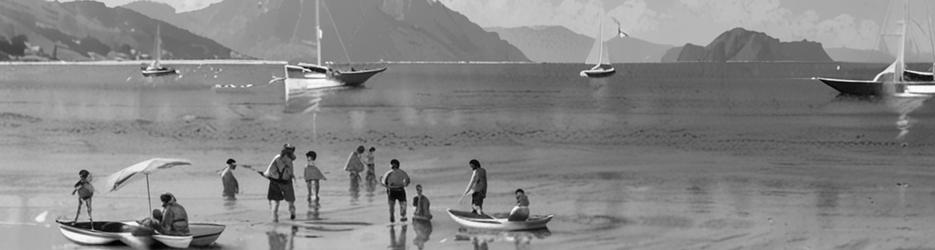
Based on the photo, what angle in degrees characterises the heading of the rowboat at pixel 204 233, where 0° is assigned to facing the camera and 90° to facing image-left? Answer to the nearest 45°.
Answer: approximately 270°

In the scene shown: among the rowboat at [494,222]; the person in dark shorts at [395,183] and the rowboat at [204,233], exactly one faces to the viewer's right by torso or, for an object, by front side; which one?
the rowboat at [204,233]

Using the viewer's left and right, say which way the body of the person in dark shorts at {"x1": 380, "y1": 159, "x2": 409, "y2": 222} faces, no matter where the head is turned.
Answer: facing away from the viewer

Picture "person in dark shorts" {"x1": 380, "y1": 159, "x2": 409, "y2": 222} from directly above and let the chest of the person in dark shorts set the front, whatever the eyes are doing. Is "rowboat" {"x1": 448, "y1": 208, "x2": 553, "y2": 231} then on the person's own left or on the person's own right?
on the person's own right

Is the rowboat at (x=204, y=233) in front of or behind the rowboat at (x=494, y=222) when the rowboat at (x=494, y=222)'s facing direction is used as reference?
in front

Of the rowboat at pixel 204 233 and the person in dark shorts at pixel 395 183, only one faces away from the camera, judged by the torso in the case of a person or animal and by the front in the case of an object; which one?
the person in dark shorts

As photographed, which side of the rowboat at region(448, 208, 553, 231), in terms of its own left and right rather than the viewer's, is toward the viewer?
left

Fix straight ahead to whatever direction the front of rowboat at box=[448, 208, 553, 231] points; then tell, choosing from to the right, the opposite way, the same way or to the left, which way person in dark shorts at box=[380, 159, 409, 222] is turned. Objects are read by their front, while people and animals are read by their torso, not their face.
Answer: to the right

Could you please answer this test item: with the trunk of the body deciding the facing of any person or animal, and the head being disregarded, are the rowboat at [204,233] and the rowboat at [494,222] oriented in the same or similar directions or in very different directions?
very different directions

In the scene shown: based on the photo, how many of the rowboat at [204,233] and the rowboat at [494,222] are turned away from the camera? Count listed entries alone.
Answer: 0

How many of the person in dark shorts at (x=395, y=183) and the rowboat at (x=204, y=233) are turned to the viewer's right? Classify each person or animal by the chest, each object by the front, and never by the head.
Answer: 1

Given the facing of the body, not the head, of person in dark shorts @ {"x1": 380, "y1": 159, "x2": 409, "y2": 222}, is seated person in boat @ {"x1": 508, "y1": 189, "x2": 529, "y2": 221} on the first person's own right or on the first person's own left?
on the first person's own right

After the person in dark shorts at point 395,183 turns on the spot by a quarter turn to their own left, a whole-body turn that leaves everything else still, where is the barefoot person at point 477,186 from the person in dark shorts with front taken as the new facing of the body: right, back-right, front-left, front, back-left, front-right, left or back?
back
